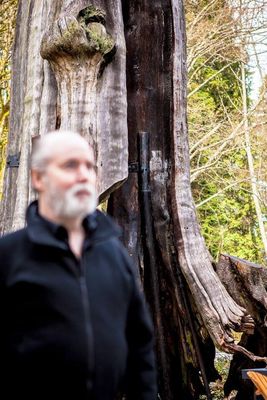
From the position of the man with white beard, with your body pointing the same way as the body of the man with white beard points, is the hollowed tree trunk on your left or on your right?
on your left

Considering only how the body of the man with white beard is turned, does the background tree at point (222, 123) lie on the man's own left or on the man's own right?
on the man's own left

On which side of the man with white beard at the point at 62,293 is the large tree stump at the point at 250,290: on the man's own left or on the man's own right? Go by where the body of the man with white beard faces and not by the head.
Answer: on the man's own left

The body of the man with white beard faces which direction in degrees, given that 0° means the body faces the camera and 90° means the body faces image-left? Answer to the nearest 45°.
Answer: approximately 315°

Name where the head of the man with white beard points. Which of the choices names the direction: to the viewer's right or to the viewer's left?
to the viewer's right
